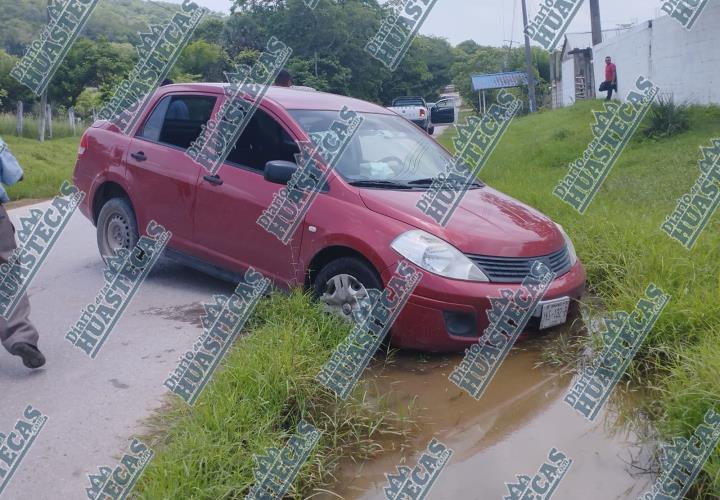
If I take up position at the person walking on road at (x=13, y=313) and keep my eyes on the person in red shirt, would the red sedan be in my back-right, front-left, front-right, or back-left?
front-right

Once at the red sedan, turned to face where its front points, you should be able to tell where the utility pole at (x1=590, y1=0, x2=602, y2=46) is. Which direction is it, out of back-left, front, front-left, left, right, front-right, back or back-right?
back-left

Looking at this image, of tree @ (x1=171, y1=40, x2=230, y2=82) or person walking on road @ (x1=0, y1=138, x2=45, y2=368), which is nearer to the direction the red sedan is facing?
the person walking on road

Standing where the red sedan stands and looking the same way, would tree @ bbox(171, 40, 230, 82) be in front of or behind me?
behind

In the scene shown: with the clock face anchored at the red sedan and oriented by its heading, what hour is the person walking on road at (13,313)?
The person walking on road is roughly at 3 o'clock from the red sedan.

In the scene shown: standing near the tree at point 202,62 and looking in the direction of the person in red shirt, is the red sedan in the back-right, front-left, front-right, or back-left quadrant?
front-right

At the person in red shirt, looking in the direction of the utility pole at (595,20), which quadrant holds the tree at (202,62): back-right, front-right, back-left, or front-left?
front-left

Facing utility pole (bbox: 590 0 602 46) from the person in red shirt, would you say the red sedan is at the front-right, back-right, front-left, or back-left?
back-left

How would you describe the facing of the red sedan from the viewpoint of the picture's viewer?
facing the viewer and to the right of the viewer

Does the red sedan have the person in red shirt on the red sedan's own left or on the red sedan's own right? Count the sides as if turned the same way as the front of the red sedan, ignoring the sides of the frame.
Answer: on the red sedan's own left

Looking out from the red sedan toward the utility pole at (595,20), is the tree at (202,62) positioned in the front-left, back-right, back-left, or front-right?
front-left
